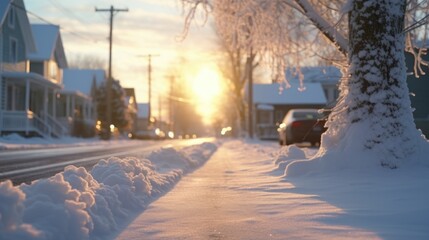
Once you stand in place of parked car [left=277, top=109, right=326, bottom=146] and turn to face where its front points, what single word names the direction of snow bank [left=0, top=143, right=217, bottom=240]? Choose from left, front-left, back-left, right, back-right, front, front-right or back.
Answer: back-left

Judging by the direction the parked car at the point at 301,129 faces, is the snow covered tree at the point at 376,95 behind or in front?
behind

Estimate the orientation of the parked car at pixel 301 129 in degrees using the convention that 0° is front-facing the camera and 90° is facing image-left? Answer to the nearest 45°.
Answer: approximately 135°

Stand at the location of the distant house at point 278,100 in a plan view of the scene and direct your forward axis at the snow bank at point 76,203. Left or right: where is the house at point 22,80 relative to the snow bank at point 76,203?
right

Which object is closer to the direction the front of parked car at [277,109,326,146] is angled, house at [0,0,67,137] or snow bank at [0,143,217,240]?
the house

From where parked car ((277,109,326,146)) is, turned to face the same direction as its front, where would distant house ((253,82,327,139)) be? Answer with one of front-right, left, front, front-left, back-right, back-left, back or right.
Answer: front-right
